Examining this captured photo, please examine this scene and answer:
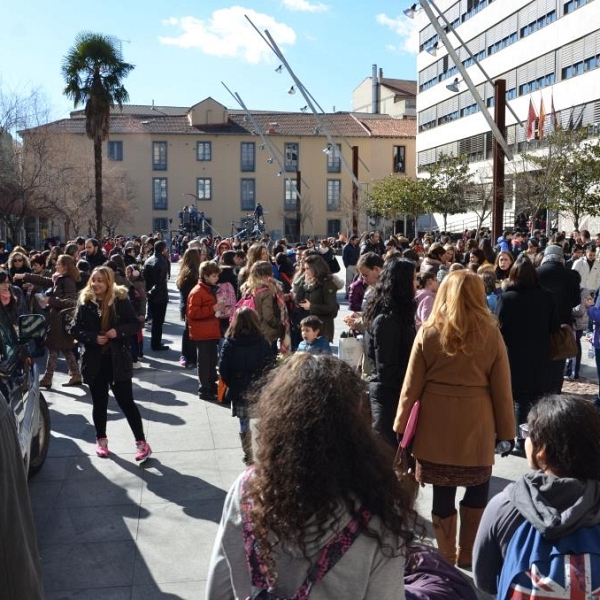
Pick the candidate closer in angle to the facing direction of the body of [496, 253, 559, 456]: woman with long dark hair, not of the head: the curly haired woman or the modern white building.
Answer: the modern white building

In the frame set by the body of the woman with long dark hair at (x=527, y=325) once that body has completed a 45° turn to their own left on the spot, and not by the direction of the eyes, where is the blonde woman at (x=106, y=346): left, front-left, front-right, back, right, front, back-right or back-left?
front-left

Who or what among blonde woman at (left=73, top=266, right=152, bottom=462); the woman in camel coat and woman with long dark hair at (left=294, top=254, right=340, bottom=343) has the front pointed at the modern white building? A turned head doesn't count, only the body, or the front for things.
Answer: the woman in camel coat

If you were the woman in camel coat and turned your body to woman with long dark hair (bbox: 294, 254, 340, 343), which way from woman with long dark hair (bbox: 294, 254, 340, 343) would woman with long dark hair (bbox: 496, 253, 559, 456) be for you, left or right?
right

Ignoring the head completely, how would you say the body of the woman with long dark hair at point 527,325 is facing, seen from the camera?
away from the camera

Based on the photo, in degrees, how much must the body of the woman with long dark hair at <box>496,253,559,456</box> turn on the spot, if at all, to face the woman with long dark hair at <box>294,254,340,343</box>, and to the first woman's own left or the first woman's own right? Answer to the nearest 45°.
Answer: approximately 45° to the first woman's own left

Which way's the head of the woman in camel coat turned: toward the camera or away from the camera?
away from the camera

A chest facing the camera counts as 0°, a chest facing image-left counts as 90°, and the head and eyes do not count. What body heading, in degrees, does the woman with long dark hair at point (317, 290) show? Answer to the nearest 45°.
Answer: approximately 45°

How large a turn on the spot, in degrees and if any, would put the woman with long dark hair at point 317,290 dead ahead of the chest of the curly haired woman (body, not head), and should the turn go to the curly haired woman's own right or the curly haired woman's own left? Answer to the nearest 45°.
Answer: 0° — they already face them

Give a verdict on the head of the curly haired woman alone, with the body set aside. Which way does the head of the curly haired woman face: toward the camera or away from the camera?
away from the camera

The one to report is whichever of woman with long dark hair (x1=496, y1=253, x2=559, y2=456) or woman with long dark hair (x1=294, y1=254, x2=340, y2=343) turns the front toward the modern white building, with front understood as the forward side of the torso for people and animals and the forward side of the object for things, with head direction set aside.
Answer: woman with long dark hair (x1=496, y1=253, x2=559, y2=456)

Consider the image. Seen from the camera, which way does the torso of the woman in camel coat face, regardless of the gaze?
away from the camera

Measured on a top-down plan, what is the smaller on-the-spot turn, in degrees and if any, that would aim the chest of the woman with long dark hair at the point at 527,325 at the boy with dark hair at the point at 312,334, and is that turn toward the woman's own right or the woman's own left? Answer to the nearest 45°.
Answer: approximately 90° to the woman's own left

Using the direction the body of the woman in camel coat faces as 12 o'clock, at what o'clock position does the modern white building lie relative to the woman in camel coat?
The modern white building is roughly at 12 o'clock from the woman in camel coat.
